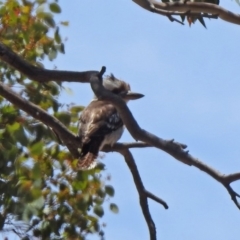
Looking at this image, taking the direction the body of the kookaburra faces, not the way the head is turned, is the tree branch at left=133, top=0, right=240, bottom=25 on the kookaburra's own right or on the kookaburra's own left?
on the kookaburra's own right

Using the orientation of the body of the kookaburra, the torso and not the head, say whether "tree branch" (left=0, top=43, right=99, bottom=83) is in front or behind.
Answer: behind

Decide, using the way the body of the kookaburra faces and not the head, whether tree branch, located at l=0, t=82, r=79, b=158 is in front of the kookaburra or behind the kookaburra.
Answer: behind

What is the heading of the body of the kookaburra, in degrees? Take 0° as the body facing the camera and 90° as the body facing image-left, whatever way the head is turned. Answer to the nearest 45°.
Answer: approximately 225°
